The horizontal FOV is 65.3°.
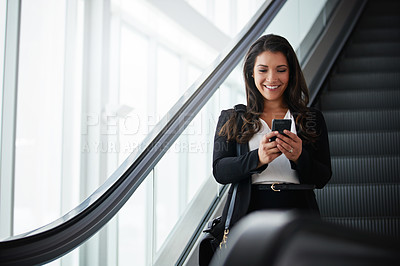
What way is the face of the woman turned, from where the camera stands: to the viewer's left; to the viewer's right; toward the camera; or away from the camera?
toward the camera

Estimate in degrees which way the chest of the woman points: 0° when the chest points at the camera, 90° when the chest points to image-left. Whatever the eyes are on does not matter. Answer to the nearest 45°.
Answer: approximately 0°
